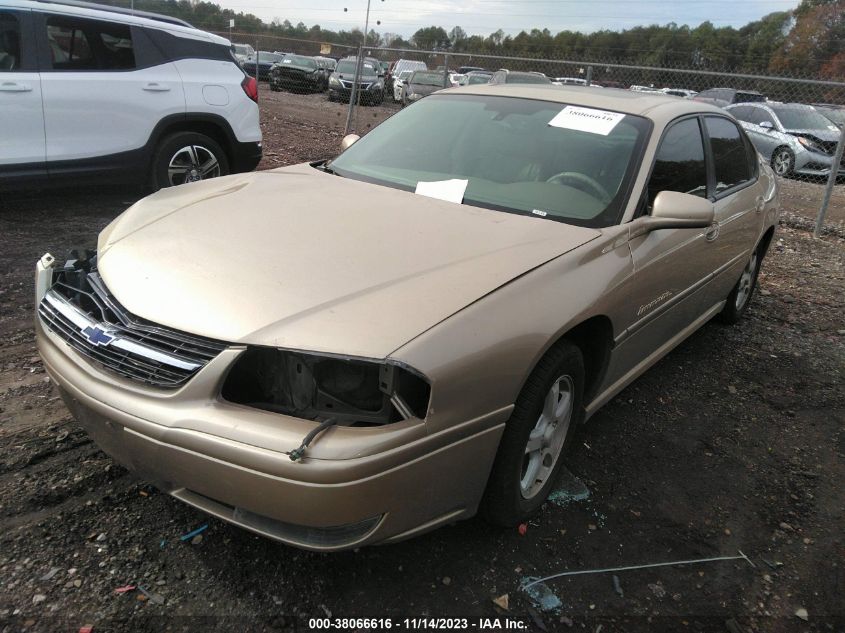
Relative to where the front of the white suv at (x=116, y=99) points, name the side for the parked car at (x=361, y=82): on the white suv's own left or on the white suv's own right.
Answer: on the white suv's own right

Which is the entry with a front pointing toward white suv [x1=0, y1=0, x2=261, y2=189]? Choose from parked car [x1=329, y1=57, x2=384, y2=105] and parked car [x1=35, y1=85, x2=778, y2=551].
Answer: parked car [x1=329, y1=57, x2=384, y2=105]

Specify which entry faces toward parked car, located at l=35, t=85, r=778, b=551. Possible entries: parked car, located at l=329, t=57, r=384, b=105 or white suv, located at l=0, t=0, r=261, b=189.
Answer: parked car, located at l=329, t=57, r=384, b=105

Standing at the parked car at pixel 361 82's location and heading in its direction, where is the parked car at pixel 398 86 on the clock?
the parked car at pixel 398 86 is roughly at 8 o'clock from the parked car at pixel 361 82.

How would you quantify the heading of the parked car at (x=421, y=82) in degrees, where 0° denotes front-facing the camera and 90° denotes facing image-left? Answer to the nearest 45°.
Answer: approximately 45°

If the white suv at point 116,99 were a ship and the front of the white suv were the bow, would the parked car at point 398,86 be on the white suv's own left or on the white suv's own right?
on the white suv's own right

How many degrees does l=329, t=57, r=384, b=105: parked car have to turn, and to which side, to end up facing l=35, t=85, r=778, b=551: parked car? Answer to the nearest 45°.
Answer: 0° — it already faces it

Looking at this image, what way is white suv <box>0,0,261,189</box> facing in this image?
to the viewer's left

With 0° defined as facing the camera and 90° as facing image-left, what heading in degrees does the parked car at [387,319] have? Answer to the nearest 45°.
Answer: approximately 45°

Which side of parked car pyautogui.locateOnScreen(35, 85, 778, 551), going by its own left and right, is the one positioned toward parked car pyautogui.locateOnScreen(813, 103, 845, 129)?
back

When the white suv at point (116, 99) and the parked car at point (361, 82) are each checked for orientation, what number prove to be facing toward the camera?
1

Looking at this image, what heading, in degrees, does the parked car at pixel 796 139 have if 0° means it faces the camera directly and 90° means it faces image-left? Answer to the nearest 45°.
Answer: approximately 315°

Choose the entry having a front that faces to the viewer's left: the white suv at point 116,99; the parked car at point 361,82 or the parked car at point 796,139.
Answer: the white suv
